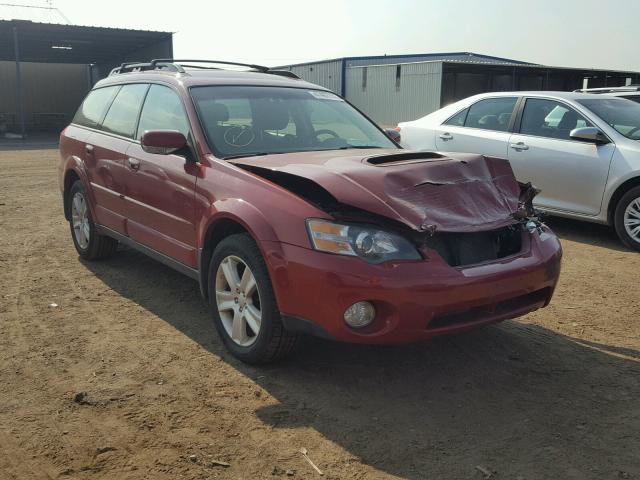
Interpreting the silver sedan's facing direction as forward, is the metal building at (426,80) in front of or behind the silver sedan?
behind

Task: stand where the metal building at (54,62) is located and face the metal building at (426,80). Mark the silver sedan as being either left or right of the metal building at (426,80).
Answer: right

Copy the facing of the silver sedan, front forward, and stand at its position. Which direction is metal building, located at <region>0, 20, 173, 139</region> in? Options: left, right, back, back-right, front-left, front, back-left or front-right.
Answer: back

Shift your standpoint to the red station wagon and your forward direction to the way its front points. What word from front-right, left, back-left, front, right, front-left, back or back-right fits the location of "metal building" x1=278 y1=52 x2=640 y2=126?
back-left

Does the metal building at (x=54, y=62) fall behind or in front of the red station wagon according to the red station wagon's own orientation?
behind

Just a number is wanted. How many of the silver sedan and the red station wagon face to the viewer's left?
0

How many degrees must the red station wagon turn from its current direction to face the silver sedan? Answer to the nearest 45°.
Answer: approximately 90° to its left

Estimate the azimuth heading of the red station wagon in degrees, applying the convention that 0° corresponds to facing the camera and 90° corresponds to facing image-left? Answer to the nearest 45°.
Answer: approximately 315°

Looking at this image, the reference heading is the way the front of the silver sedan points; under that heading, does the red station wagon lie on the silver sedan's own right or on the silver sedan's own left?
on the silver sedan's own right

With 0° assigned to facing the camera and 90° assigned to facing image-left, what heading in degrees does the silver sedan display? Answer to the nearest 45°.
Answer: approximately 315°
